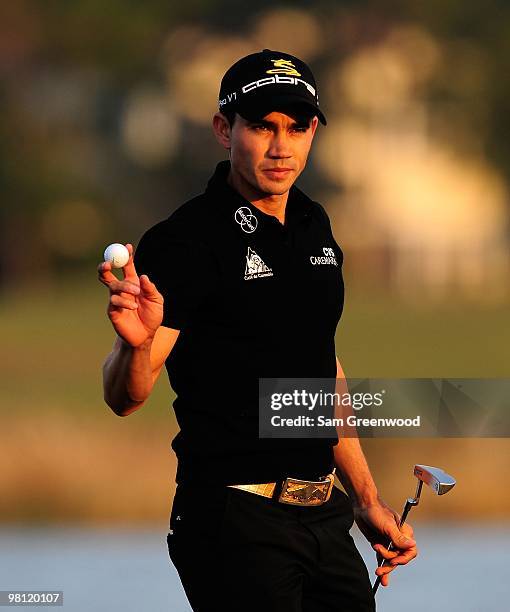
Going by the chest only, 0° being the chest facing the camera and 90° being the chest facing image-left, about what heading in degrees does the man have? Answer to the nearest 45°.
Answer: approximately 315°
